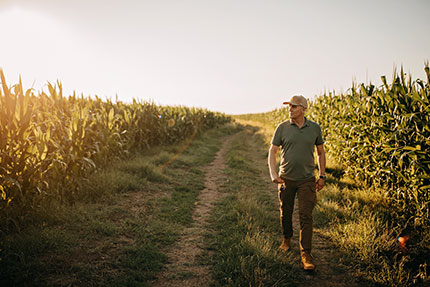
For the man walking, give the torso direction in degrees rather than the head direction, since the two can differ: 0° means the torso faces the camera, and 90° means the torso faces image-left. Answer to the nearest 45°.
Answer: approximately 0°
